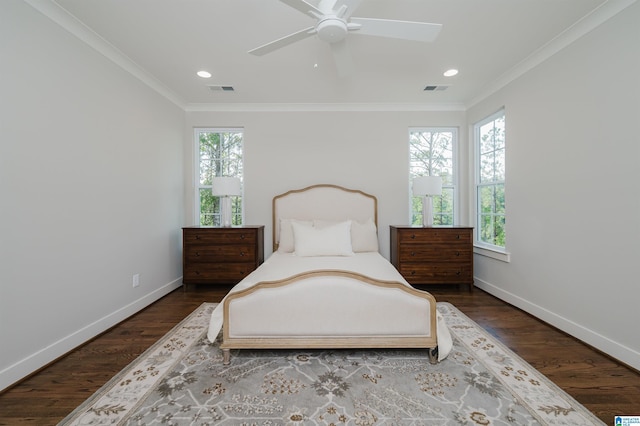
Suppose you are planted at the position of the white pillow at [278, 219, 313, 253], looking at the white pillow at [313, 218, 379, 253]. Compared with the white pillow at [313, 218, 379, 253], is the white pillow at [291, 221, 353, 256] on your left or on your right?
right

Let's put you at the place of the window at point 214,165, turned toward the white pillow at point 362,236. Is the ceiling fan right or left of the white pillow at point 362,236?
right

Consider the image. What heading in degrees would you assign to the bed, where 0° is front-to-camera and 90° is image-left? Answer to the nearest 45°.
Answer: approximately 0°

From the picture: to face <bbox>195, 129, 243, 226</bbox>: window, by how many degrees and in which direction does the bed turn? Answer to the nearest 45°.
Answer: approximately 135° to its right

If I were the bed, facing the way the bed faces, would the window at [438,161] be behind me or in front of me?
behind
